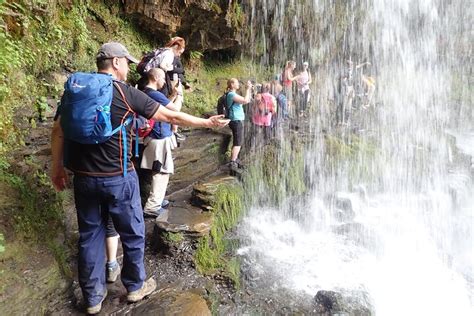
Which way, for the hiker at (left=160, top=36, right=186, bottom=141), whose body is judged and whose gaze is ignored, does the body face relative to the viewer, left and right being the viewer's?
facing to the right of the viewer

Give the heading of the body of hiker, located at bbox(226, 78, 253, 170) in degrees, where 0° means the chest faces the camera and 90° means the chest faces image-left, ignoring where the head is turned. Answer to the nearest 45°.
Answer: approximately 270°

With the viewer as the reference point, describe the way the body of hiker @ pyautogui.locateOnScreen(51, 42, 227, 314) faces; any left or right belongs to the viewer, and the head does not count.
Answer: facing away from the viewer and to the right of the viewer

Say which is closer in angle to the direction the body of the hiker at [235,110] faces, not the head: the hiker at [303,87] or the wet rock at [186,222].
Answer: the hiker

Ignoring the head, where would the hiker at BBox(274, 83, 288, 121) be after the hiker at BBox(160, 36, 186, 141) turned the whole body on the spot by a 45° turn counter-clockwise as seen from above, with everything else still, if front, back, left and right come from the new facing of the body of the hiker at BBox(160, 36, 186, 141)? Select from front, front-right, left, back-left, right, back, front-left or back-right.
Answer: front

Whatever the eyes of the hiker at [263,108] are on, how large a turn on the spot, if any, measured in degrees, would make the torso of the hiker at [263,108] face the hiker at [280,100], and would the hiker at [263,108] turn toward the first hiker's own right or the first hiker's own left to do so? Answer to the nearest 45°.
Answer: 0° — they already face them

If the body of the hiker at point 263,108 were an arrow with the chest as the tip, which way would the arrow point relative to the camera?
away from the camera

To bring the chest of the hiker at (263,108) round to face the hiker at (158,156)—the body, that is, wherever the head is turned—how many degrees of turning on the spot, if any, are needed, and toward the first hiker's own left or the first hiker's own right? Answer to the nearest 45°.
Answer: approximately 180°

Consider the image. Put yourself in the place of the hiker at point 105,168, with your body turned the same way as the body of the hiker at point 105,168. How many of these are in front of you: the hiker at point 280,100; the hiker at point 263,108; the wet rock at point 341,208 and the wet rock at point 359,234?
4

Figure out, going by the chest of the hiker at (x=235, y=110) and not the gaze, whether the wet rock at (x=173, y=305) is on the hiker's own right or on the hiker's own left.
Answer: on the hiker's own right

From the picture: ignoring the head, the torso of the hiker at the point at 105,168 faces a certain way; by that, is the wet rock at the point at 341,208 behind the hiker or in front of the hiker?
in front

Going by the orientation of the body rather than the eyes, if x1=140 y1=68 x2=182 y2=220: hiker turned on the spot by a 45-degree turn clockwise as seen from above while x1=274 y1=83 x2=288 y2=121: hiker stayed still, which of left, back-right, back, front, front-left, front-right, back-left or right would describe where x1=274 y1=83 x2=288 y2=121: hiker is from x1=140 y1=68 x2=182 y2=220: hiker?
left
